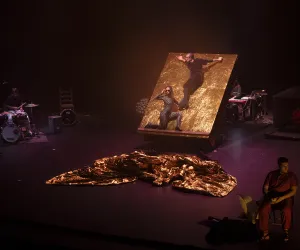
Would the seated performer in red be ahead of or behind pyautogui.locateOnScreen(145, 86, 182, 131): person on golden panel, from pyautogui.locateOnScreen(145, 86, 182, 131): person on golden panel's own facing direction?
ahead

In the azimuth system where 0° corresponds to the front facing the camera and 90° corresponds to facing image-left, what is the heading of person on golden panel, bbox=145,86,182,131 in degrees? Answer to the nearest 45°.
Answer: approximately 315°

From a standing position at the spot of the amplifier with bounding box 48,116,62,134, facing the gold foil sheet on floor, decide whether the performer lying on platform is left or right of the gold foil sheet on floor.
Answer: left

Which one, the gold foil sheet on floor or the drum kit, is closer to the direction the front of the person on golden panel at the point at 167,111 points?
the gold foil sheet on floor
